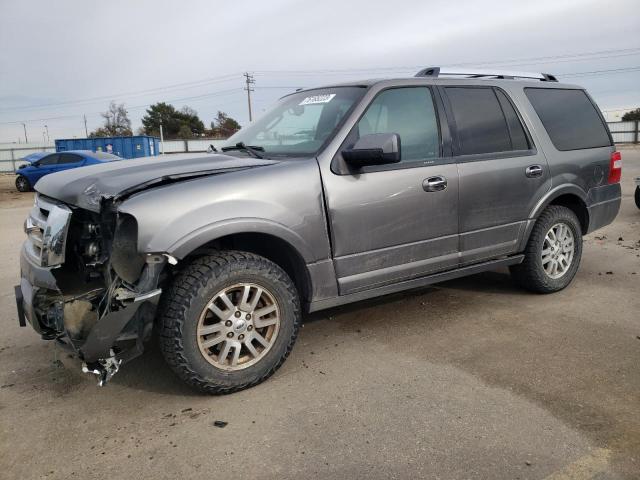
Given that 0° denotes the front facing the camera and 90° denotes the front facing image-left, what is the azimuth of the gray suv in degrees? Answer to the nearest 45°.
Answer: approximately 45°
